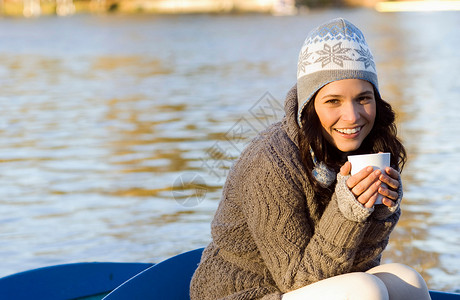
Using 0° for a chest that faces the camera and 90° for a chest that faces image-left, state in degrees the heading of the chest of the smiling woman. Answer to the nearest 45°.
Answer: approximately 315°

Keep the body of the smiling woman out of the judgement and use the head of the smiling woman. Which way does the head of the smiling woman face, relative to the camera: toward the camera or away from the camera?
toward the camera
